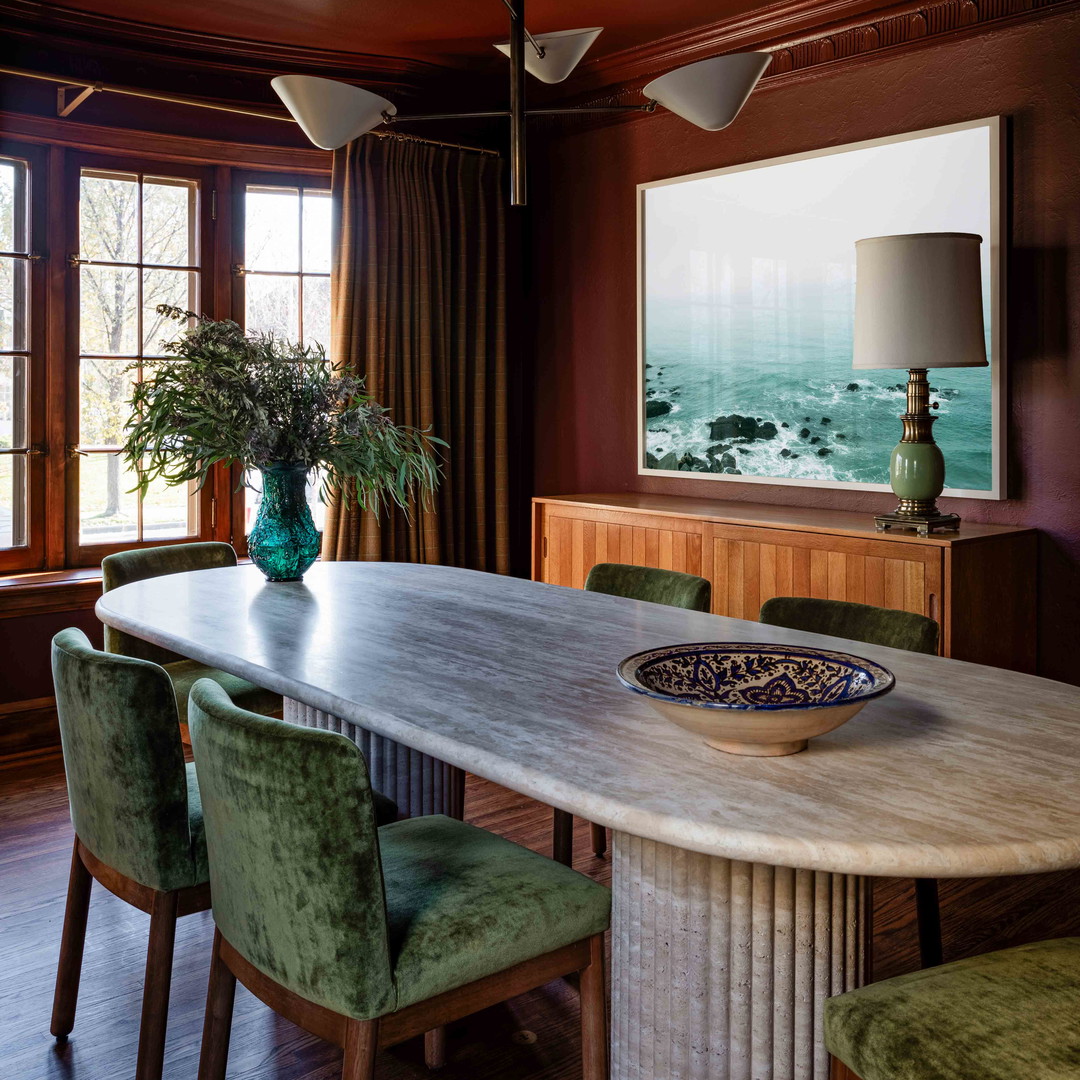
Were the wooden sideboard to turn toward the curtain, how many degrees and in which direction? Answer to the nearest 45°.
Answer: approximately 90° to its right

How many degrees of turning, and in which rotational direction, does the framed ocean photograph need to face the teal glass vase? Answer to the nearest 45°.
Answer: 0° — it already faces it

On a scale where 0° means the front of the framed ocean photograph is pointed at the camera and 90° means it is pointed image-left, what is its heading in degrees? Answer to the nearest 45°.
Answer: approximately 45°

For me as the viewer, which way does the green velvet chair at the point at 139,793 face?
facing away from the viewer and to the right of the viewer

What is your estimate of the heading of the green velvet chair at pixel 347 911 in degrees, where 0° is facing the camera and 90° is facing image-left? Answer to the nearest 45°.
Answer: approximately 225°

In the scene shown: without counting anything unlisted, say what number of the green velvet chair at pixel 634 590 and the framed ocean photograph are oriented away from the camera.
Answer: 0

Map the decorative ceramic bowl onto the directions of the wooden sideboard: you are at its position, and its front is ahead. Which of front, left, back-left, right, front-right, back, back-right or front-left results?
front-left
